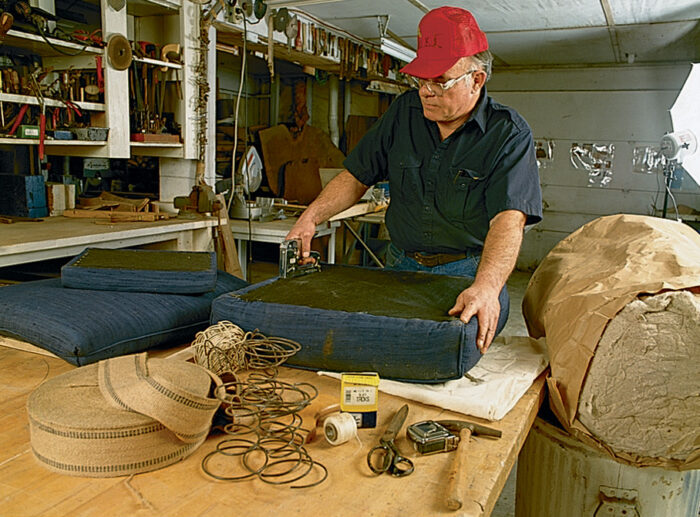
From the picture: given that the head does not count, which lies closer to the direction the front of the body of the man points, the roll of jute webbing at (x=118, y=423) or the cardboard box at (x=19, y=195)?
the roll of jute webbing

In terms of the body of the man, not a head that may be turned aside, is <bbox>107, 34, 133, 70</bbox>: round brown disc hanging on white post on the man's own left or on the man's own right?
on the man's own right

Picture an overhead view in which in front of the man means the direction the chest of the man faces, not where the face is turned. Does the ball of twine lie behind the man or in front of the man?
in front

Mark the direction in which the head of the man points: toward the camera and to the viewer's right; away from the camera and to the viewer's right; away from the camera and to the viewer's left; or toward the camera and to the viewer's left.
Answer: toward the camera and to the viewer's left

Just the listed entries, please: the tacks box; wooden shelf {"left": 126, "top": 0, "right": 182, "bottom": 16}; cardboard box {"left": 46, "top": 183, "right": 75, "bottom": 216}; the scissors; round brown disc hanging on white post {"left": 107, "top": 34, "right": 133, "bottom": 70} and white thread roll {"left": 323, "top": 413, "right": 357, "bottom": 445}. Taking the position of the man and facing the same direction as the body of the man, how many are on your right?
3

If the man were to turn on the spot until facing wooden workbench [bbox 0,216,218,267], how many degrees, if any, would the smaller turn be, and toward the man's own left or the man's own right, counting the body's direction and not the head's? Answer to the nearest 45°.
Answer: approximately 90° to the man's own right

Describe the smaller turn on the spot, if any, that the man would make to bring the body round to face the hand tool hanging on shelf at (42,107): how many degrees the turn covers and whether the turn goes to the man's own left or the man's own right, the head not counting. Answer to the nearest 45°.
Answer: approximately 90° to the man's own right

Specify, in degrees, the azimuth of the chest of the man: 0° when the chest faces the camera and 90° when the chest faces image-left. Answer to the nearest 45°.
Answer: approximately 45°

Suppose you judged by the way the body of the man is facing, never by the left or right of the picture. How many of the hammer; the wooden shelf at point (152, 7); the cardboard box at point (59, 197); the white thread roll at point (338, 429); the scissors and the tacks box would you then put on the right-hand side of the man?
2

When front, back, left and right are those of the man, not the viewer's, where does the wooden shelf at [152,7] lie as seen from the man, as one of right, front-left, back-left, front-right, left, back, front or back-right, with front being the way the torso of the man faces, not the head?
right

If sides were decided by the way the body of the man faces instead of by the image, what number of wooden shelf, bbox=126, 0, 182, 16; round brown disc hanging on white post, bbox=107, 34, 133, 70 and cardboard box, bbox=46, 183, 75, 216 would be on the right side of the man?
3

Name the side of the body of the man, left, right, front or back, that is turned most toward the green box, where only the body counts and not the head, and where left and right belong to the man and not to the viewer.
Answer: right

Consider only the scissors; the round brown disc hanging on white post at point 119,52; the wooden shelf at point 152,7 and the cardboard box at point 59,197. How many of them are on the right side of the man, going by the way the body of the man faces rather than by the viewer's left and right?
3

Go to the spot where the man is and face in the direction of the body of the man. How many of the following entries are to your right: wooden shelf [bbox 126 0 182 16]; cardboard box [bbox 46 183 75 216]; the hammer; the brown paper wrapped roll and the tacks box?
2

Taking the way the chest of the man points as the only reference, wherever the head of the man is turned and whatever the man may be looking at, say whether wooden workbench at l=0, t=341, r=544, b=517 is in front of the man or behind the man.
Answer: in front

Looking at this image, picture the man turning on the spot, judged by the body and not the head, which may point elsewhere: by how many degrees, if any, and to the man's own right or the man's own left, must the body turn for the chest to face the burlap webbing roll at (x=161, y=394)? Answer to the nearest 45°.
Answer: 0° — they already face it

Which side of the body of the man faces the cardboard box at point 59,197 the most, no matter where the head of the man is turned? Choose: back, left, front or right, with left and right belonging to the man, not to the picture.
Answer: right

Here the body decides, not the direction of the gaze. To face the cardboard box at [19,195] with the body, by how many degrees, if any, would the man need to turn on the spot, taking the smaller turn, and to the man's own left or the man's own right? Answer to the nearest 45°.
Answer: approximately 90° to the man's own right
